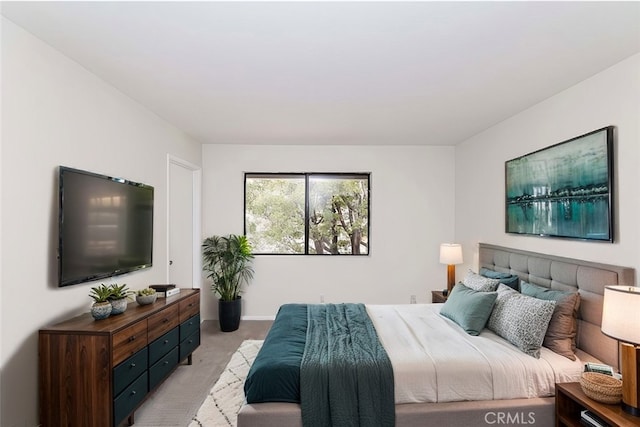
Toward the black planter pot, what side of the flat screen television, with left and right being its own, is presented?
left

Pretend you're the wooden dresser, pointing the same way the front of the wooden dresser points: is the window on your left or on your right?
on your left

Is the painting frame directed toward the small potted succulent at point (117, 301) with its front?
yes

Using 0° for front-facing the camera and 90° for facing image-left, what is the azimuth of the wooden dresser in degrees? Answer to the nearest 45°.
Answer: approximately 315°

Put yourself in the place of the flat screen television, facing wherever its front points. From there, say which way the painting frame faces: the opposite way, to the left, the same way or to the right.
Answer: the opposite way

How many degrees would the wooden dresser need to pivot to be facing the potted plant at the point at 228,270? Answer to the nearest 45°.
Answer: approximately 90° to its left

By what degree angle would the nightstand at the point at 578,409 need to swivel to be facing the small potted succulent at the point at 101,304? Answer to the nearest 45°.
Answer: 0° — it already faces it

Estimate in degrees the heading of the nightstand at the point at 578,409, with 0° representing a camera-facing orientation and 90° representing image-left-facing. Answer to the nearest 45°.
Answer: approximately 45°

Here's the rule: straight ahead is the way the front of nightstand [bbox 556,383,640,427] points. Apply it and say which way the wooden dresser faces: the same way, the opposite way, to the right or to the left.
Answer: the opposite way

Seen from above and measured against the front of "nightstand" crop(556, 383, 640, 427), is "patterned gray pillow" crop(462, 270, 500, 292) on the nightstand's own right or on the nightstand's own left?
on the nightstand's own right
